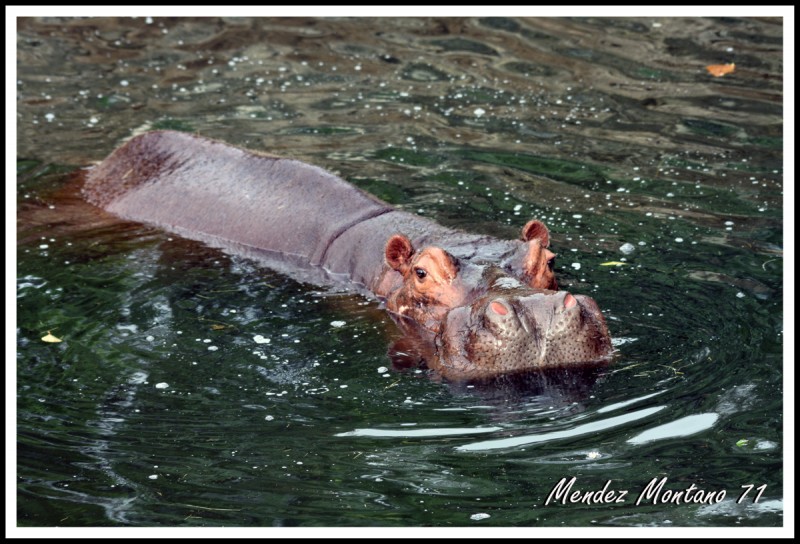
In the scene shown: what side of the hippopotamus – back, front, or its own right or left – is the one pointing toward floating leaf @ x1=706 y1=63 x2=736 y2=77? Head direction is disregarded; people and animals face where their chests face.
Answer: left

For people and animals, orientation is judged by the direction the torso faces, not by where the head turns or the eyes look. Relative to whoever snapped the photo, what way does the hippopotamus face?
facing the viewer and to the right of the viewer
